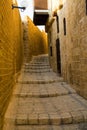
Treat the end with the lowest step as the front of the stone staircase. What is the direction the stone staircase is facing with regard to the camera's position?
facing the viewer

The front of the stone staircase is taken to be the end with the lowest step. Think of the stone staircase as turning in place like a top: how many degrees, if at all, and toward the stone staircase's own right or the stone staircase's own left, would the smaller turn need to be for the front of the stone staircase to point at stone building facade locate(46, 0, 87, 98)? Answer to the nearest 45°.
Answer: approximately 135° to the stone staircase's own left
